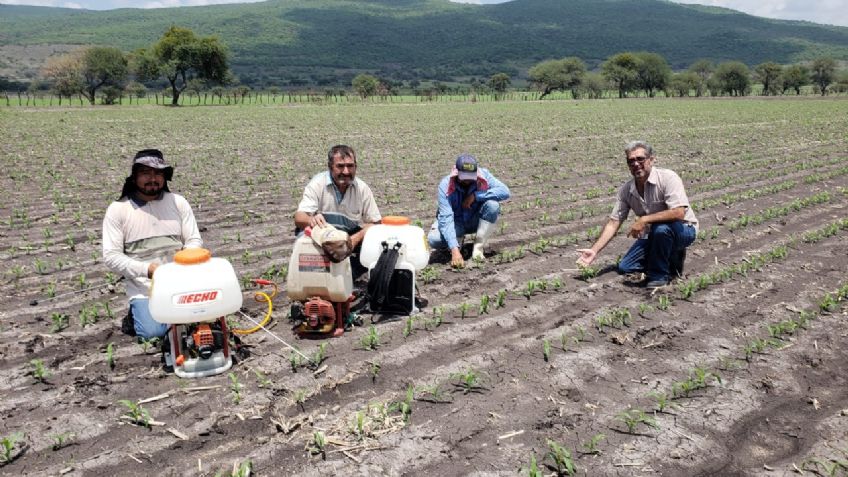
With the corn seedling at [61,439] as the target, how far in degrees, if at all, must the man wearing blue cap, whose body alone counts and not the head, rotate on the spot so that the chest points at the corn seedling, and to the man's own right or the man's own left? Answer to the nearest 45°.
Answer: approximately 45° to the man's own right

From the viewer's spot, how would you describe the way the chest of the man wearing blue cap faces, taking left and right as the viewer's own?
facing the viewer

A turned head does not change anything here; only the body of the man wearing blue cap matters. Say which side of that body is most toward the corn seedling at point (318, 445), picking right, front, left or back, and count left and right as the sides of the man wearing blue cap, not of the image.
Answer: front

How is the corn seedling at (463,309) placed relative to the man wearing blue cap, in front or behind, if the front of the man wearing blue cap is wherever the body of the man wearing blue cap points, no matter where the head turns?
in front

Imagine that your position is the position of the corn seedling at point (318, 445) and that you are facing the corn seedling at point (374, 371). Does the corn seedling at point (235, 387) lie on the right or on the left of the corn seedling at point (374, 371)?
left

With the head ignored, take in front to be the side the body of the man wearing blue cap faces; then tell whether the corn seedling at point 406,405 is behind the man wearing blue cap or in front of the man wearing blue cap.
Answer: in front

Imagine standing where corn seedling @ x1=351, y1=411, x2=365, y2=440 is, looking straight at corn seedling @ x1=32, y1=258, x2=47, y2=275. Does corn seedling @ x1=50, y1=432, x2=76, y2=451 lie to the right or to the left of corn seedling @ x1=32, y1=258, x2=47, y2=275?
left

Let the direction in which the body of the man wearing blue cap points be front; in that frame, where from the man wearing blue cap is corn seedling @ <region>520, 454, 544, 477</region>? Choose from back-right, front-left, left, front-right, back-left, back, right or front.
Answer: front

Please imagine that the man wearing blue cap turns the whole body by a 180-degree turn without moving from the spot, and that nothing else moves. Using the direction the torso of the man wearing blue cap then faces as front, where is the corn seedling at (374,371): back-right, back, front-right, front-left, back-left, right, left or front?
back

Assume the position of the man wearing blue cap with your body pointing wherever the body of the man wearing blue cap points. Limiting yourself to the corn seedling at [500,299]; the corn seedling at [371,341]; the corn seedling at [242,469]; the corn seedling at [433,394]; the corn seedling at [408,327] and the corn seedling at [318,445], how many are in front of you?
6

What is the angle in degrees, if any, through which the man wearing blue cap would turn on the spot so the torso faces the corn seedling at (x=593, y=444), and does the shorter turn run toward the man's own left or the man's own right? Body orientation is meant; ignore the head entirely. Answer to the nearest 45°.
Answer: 0° — they already face it

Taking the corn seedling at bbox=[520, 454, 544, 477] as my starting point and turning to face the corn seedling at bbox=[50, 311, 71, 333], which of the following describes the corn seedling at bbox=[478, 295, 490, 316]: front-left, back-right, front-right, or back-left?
front-right

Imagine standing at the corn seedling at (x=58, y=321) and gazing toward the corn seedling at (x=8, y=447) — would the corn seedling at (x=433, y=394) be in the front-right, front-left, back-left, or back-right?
front-left

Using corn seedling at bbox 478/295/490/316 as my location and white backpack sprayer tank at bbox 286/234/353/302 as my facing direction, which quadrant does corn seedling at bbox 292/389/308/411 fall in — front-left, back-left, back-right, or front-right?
front-left

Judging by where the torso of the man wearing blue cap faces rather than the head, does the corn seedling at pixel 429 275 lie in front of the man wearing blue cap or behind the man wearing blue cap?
in front

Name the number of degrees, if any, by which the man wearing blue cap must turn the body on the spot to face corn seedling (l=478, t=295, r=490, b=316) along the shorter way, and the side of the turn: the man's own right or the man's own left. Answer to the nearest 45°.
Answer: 0° — they already face it

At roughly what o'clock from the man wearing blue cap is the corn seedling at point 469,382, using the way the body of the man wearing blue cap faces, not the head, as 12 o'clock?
The corn seedling is roughly at 12 o'clock from the man wearing blue cap.
